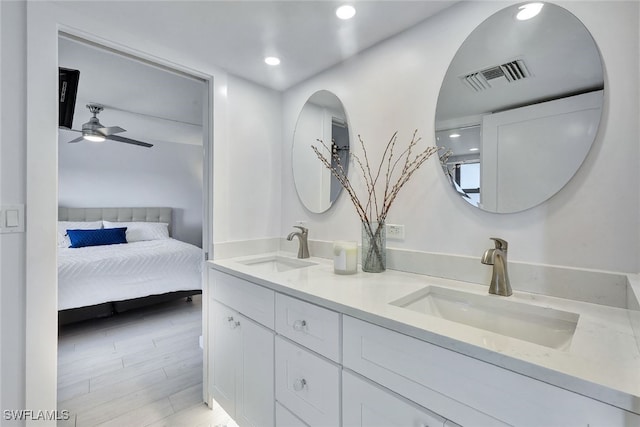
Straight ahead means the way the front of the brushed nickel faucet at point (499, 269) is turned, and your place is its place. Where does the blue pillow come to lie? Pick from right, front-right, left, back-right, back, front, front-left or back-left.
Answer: front-right

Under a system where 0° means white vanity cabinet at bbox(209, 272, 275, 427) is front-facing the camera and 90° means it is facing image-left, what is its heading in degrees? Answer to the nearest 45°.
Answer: approximately 45°

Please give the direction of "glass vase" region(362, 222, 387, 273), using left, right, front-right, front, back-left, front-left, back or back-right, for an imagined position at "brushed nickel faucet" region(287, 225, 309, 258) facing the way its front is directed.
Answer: left

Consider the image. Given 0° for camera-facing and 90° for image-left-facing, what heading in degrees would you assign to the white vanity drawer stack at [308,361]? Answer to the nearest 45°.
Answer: approximately 45°

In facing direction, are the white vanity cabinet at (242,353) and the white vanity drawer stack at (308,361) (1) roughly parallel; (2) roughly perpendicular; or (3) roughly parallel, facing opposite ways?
roughly parallel

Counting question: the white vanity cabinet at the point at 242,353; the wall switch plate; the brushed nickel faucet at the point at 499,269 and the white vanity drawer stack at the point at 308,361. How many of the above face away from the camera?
0

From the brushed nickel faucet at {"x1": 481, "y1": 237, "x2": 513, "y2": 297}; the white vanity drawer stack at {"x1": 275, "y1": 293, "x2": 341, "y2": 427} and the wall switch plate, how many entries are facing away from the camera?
0

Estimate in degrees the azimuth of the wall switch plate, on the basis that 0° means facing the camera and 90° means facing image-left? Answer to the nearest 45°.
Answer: approximately 0°

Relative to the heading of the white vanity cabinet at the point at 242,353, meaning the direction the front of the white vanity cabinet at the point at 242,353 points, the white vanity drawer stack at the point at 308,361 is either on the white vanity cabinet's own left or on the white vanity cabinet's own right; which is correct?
on the white vanity cabinet's own left

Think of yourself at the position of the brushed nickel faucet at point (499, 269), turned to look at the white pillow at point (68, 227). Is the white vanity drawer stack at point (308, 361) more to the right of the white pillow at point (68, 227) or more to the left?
left

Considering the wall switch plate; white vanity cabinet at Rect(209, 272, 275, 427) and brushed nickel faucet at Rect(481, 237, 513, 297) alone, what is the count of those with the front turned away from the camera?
0

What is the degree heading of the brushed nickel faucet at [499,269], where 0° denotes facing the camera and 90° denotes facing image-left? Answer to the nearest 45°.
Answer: approximately 45°

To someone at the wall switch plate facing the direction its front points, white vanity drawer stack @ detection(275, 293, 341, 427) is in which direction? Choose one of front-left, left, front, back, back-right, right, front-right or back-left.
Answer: front-left

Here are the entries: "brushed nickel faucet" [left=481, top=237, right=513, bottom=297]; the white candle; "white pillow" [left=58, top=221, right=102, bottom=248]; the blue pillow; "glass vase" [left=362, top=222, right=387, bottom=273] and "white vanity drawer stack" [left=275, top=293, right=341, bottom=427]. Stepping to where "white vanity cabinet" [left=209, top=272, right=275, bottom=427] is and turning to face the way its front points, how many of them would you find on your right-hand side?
2

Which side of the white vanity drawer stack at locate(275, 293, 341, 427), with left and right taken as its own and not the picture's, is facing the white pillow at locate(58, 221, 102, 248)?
right

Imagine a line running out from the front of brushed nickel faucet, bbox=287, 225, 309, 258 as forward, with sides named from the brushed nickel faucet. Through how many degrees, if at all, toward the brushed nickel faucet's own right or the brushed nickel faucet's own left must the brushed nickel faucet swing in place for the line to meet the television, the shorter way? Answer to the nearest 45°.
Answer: approximately 45° to the brushed nickel faucet's own right
